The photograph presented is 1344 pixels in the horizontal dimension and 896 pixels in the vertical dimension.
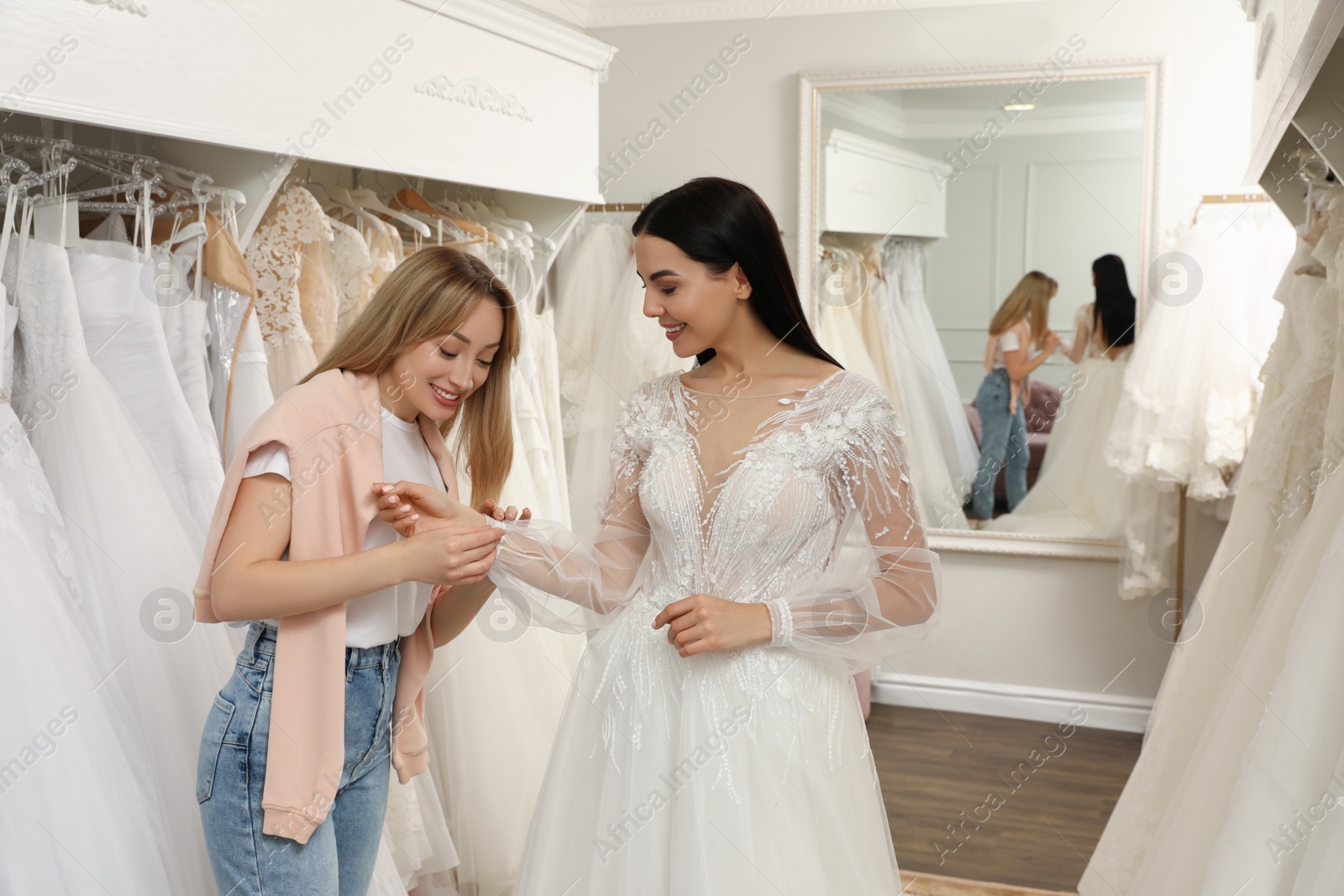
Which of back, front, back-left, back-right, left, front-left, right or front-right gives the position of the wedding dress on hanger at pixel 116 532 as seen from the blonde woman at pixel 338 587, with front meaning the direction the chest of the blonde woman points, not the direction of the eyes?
back

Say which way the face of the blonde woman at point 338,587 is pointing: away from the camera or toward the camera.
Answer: toward the camera

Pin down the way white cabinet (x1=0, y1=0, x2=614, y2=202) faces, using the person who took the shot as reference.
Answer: facing the viewer and to the right of the viewer

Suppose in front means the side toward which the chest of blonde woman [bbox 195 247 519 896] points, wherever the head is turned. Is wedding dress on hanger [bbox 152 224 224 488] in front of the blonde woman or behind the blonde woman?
behind

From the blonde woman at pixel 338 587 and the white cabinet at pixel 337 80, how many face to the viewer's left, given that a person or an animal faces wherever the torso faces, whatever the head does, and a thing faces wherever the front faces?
0

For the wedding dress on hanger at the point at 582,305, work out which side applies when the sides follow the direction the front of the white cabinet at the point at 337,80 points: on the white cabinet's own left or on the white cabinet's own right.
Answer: on the white cabinet's own left

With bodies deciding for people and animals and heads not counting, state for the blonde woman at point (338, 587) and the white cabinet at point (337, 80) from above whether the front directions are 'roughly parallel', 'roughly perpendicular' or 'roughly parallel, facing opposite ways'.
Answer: roughly parallel

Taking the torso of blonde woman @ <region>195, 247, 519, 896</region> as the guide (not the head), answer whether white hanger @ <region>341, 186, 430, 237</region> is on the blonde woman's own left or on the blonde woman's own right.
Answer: on the blonde woman's own left

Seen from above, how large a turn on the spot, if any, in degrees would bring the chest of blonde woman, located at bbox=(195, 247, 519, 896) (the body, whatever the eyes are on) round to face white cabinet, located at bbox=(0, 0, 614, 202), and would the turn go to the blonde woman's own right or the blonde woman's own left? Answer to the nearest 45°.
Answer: approximately 135° to the blonde woman's own left

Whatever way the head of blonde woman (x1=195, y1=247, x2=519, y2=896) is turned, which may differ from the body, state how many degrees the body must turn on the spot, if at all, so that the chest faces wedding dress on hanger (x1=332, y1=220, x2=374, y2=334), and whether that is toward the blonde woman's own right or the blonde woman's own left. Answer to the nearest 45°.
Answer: approximately 135° to the blonde woman's own left
